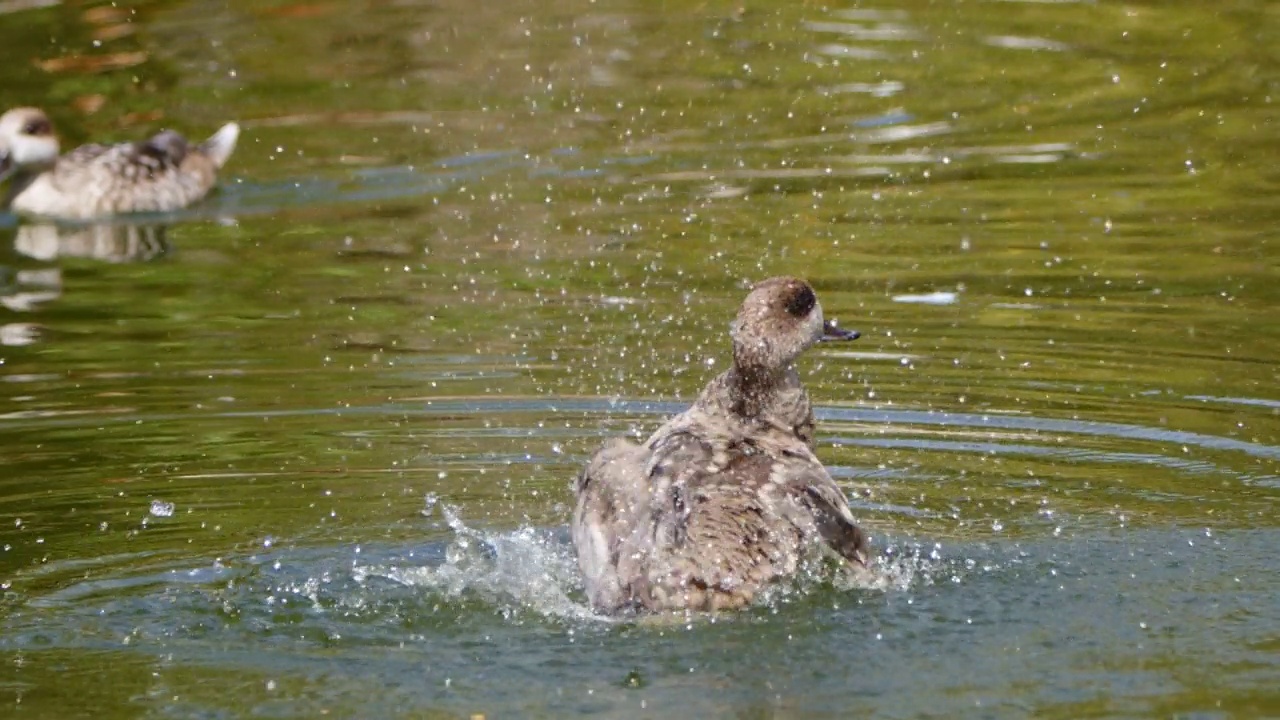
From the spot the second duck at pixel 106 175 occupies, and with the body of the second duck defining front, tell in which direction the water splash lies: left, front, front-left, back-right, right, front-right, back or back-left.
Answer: left

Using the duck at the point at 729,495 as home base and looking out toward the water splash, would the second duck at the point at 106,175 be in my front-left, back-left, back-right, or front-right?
front-right

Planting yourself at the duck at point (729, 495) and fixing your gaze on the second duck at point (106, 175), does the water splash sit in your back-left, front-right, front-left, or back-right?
front-left

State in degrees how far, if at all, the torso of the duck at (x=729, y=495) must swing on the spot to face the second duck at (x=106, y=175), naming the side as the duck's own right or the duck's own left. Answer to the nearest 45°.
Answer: approximately 90° to the duck's own left

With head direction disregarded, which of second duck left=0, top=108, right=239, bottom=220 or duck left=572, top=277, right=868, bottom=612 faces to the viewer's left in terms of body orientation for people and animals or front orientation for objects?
the second duck

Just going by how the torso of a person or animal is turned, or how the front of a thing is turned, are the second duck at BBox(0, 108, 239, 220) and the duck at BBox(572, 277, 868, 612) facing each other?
no

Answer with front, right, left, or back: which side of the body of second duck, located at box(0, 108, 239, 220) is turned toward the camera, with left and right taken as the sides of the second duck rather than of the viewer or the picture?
left

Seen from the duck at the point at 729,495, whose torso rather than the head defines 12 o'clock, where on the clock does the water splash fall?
The water splash is roughly at 8 o'clock from the duck.

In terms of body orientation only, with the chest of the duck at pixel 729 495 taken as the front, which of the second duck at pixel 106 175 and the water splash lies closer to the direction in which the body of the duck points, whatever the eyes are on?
the second duck

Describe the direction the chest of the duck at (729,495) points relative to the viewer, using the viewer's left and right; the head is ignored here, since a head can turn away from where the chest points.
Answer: facing away from the viewer and to the right of the viewer

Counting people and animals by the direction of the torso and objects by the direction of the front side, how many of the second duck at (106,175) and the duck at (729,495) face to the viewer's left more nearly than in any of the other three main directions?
1
